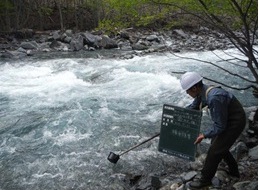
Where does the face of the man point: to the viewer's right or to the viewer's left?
to the viewer's left

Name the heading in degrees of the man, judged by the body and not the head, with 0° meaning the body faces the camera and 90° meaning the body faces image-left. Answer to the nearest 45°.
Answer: approximately 90°

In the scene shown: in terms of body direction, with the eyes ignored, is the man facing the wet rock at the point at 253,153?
no
